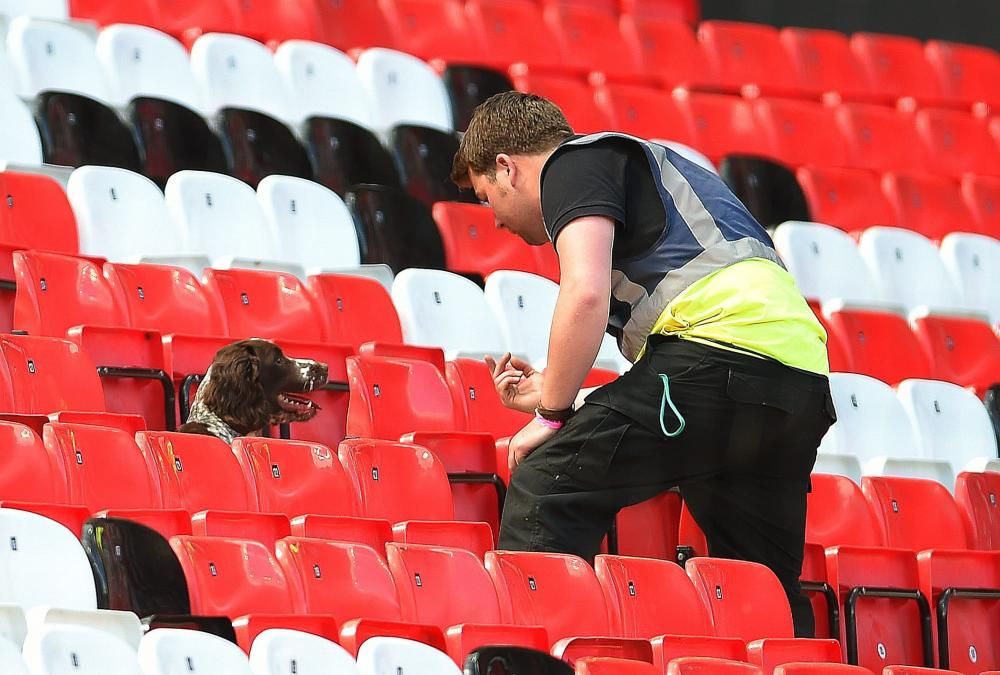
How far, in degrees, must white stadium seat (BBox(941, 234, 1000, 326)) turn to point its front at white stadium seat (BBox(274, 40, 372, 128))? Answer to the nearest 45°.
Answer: approximately 135° to its right

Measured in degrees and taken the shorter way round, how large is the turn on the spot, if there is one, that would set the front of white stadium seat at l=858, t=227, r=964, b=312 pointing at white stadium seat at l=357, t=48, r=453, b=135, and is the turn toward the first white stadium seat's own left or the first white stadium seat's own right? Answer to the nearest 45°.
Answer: approximately 135° to the first white stadium seat's own right

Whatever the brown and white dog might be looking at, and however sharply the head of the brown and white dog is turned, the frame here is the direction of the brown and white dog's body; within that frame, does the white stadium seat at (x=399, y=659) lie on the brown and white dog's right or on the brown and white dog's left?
on the brown and white dog's right

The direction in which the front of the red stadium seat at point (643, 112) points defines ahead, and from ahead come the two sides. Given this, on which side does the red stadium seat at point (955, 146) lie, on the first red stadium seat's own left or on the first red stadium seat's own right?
on the first red stadium seat's own left

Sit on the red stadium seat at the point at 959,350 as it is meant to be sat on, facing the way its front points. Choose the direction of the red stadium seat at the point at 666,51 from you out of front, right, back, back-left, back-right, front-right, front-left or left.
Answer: back

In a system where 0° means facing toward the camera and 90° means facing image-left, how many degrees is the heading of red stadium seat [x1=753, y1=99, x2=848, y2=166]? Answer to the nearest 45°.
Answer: approximately 315°

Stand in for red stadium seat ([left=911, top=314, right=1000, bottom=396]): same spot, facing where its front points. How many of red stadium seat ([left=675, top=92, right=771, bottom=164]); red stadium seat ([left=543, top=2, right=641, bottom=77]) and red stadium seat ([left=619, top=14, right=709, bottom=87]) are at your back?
3

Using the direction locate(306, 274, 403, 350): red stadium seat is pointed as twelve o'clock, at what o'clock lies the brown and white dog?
The brown and white dog is roughly at 2 o'clock from the red stadium seat.

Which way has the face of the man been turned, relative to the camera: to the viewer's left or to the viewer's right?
to the viewer's left

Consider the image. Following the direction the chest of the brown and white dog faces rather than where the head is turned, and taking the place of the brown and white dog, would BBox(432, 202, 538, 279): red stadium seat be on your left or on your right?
on your left
